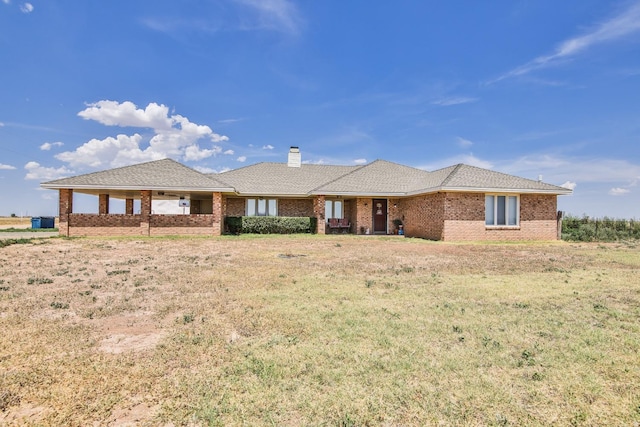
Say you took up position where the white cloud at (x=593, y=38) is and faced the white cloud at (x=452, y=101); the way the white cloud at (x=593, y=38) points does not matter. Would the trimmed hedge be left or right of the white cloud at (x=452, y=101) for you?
left

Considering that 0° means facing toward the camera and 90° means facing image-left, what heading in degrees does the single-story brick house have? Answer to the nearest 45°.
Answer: approximately 0°

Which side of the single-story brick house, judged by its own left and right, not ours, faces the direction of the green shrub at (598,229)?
left
